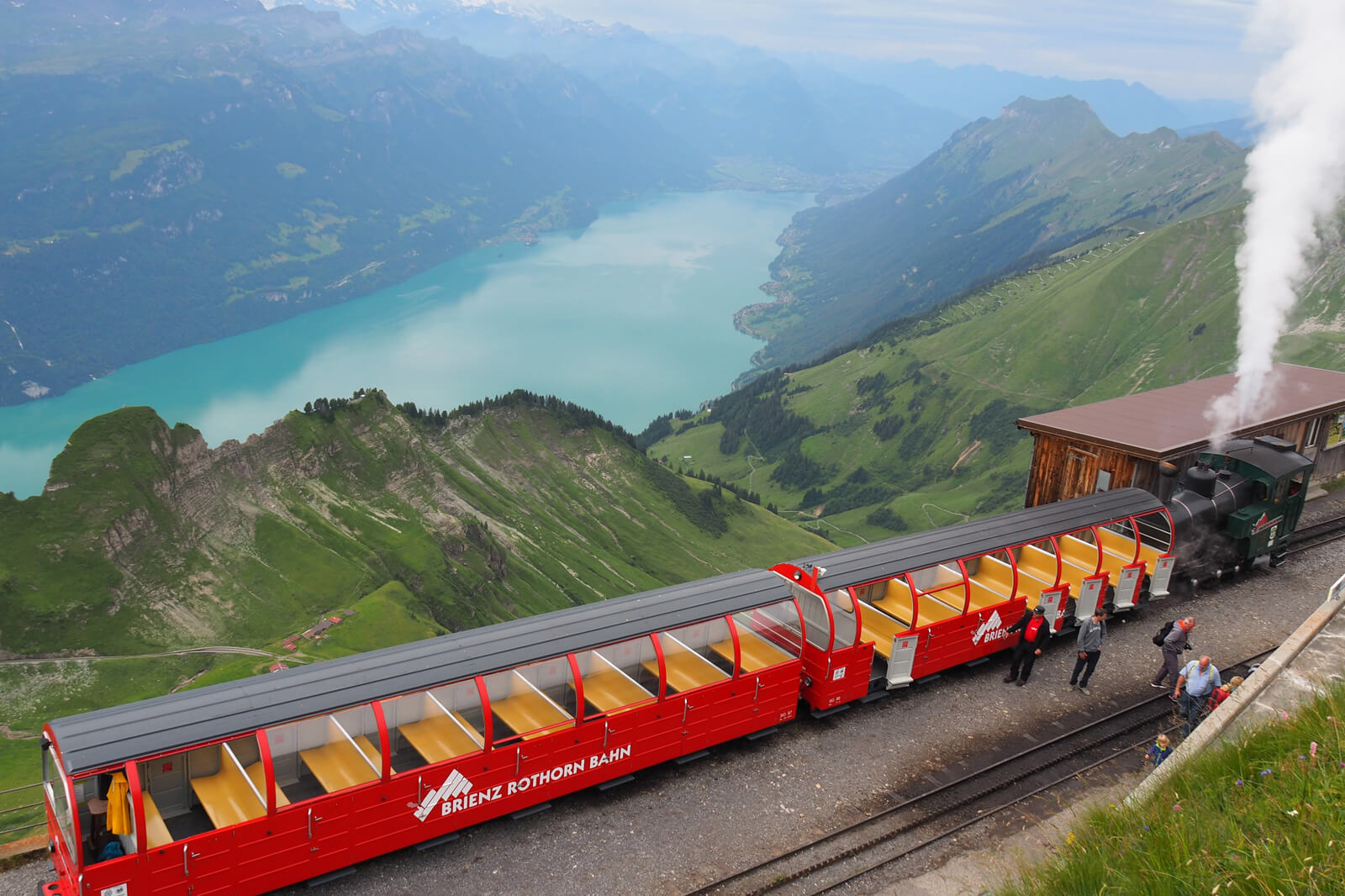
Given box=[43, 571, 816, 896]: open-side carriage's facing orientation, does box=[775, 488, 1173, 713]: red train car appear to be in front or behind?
behind

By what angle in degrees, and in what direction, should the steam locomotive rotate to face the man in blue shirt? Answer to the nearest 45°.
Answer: approximately 45° to its left

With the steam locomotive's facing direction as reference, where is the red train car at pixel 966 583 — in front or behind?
in front

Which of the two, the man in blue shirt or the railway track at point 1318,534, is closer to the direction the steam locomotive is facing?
the man in blue shirt

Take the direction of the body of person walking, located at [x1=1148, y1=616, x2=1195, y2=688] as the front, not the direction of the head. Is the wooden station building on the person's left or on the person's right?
on the person's left

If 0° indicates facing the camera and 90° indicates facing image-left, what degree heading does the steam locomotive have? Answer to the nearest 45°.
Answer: approximately 45°

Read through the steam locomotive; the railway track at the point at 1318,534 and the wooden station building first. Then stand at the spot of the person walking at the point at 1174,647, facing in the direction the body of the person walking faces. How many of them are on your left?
3

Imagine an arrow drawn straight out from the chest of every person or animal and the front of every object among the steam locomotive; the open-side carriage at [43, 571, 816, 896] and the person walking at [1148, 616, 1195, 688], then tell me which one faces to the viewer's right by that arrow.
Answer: the person walking

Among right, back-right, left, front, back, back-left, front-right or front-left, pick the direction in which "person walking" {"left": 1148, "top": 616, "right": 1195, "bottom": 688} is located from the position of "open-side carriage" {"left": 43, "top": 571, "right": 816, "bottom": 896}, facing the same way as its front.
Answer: front

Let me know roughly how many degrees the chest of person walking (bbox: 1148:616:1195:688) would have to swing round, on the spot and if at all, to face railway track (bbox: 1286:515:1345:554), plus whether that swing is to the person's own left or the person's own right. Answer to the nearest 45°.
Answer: approximately 90° to the person's own left

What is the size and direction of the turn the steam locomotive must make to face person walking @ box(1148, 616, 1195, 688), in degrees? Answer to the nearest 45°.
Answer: approximately 45° to its left

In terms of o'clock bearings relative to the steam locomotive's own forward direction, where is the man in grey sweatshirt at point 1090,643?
The man in grey sweatshirt is roughly at 11 o'clock from the steam locomotive.

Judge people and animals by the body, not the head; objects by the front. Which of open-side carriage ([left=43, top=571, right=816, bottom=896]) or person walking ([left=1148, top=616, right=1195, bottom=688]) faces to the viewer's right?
the person walking

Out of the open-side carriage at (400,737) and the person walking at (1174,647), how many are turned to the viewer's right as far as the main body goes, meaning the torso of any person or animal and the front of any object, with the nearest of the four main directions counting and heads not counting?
1

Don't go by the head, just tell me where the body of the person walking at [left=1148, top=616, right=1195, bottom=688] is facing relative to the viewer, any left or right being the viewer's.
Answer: facing to the right of the viewer

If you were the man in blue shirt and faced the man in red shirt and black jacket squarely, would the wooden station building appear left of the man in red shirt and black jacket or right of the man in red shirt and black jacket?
right
